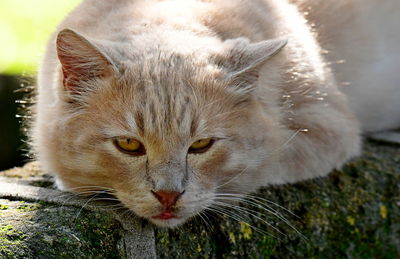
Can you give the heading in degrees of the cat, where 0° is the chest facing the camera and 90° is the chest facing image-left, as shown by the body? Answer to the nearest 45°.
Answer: approximately 0°
